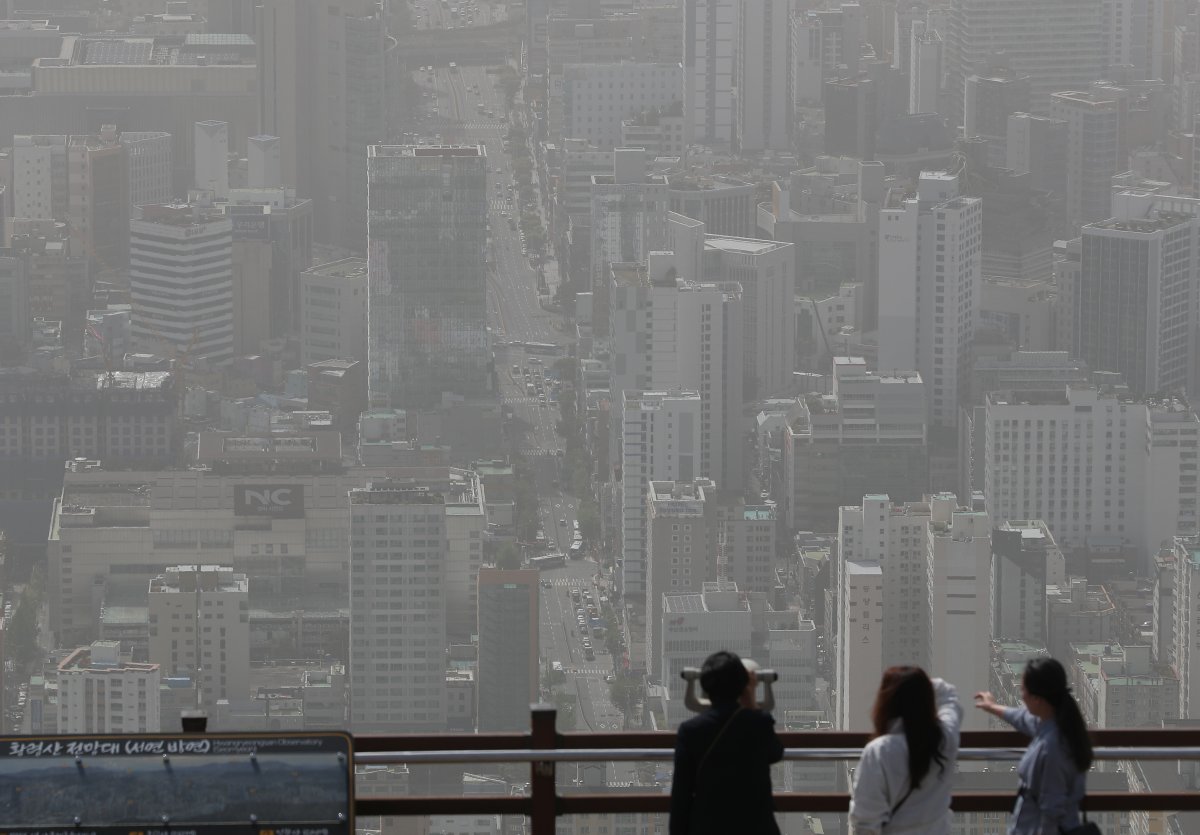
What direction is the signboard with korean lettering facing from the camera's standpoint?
toward the camera

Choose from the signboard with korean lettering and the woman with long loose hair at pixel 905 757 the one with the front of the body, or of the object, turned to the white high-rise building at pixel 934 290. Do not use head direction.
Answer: the woman with long loose hair

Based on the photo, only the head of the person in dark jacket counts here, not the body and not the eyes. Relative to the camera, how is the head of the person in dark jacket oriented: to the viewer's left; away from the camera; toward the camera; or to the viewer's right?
away from the camera

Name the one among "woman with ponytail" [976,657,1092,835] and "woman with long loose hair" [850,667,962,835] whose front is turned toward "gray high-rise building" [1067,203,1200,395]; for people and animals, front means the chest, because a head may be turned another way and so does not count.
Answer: "woman with long loose hair" [850,667,962,835]

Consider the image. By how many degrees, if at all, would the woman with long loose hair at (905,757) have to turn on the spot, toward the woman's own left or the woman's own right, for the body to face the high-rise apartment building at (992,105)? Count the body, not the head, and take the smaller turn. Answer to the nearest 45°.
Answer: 0° — they already face it

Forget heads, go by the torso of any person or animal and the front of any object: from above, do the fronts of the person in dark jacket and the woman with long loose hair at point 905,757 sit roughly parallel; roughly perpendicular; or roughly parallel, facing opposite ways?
roughly parallel

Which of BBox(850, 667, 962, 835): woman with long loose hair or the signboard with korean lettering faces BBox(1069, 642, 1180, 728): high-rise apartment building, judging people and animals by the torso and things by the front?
the woman with long loose hair

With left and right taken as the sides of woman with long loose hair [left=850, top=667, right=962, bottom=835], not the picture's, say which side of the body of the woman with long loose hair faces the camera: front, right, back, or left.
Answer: back

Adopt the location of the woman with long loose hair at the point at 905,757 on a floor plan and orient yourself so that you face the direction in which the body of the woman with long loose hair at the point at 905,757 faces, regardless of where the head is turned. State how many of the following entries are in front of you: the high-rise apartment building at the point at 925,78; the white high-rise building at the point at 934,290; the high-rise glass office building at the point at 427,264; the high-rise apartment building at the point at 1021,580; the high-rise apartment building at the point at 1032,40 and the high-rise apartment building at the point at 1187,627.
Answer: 6

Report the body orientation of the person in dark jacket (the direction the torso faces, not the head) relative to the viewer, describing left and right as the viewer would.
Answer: facing away from the viewer

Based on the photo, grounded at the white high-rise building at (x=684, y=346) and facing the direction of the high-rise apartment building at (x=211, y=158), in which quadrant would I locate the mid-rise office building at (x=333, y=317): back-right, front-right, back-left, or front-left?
front-left

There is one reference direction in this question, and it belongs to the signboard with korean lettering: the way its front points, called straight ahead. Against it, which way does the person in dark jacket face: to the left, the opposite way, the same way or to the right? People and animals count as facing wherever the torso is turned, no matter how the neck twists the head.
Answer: the opposite way

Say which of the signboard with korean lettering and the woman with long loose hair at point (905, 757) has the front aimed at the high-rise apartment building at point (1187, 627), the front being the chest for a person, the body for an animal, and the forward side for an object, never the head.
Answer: the woman with long loose hair

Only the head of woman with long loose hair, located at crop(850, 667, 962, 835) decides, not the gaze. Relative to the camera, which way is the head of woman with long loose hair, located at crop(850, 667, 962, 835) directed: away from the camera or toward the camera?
away from the camera

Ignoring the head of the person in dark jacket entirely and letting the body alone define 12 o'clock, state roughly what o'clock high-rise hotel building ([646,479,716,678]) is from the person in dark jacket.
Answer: The high-rise hotel building is roughly at 12 o'clock from the person in dark jacket.
